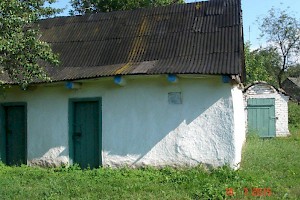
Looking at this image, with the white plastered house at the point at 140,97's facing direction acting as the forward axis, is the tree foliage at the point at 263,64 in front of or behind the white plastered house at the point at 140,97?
behind

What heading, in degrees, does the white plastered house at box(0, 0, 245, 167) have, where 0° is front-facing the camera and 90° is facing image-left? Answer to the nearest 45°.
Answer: approximately 0°
